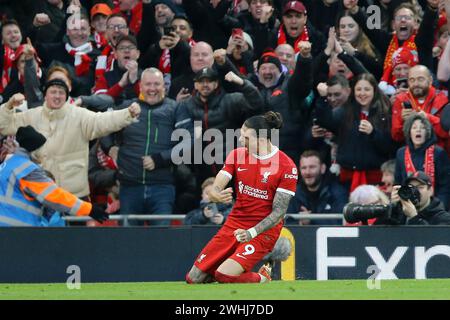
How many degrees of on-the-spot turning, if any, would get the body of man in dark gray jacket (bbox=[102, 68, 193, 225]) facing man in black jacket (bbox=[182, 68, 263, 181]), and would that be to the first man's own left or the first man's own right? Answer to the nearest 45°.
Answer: approximately 90° to the first man's own left

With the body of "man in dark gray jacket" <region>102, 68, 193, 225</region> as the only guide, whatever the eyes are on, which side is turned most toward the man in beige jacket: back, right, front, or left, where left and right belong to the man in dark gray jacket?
right

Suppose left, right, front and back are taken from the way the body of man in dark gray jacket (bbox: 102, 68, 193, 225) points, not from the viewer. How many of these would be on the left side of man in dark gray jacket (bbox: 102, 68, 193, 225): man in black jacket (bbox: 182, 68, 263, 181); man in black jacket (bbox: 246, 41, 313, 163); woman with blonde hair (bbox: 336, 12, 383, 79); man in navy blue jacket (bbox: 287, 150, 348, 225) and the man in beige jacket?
4

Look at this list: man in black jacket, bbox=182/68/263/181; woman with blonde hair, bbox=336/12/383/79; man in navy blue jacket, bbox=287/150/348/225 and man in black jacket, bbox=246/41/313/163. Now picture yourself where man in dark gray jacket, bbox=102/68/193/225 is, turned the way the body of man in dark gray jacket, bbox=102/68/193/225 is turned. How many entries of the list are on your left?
4

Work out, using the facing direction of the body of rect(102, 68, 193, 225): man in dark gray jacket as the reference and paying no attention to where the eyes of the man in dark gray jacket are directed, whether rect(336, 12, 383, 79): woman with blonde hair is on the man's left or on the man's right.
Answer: on the man's left

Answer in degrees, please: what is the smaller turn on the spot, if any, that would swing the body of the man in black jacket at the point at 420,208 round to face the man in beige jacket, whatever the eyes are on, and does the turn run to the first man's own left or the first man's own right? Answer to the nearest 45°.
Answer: approximately 45° to the first man's own right

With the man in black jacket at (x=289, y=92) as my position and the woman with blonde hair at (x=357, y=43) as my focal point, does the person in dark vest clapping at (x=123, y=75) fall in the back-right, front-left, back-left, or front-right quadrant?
back-left
